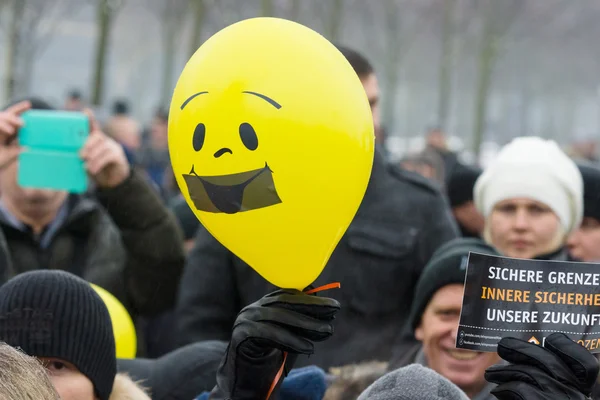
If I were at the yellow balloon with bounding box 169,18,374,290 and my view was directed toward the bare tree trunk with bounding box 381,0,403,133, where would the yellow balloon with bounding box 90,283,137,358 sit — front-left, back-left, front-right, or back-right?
front-left

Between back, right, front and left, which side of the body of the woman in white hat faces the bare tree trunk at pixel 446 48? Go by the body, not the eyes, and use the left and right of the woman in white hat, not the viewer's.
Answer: back

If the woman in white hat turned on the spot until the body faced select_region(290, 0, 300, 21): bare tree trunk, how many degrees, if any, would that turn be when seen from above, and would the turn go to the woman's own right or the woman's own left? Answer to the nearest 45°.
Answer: approximately 180°

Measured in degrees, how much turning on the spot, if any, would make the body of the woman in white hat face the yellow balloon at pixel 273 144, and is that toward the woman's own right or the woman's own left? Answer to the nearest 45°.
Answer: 0° — they already face it

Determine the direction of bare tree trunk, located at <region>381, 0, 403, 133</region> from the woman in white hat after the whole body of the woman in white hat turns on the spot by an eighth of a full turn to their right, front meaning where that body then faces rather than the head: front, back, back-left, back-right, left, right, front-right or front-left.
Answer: back-right

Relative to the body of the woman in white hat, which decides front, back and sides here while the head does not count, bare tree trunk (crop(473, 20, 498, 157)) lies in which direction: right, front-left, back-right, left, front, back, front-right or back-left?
back

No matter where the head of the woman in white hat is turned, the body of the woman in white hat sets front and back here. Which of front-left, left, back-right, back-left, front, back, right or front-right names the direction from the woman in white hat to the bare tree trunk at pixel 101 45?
back-right

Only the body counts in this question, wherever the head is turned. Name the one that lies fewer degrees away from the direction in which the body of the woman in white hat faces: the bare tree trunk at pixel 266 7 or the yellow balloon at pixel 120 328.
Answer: the yellow balloon

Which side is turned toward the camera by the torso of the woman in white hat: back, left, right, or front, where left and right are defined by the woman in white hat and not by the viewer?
front

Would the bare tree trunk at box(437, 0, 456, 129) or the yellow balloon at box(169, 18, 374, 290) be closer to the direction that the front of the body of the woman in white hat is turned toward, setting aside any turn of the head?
the yellow balloon

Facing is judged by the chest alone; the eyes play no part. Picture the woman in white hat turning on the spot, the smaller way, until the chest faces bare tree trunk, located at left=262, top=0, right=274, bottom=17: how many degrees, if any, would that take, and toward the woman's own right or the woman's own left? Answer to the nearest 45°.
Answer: approximately 180°

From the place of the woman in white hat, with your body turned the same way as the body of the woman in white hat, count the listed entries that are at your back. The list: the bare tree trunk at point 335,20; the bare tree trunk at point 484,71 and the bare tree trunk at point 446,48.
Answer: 3
